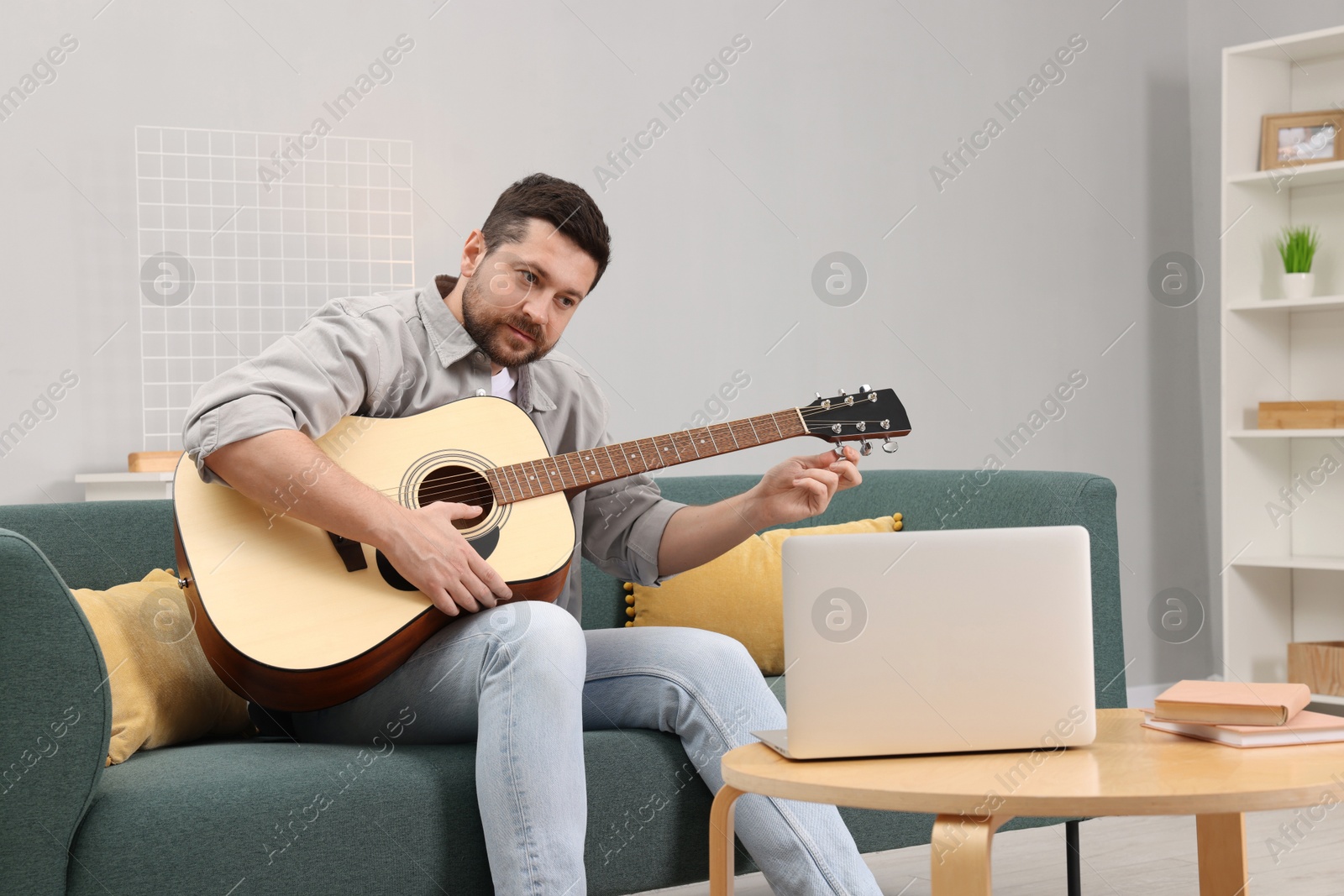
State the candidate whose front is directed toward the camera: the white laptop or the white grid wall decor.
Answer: the white grid wall decor

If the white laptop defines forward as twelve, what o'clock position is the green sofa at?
The green sofa is roughly at 11 o'clock from the white laptop.

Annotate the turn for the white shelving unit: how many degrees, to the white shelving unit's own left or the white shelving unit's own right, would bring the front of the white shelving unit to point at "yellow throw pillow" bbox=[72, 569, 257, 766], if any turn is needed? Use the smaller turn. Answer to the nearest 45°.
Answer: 0° — it already faces it

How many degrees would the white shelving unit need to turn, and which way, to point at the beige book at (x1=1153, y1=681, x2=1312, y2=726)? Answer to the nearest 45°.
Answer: approximately 45° to its left

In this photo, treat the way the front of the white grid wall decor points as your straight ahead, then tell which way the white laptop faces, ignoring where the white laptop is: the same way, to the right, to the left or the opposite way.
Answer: the opposite way

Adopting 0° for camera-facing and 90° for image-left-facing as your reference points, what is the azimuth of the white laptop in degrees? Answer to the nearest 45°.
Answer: approximately 135°

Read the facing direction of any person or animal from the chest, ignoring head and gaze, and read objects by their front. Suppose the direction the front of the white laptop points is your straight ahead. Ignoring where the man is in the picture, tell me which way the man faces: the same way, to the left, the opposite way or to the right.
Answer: the opposite way

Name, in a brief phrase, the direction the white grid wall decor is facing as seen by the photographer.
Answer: facing the viewer

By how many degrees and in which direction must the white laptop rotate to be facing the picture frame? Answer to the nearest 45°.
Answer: approximately 45° to its right

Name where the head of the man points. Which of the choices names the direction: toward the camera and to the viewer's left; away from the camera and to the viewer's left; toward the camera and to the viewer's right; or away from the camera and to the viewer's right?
toward the camera and to the viewer's right

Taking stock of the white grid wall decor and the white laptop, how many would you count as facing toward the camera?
1

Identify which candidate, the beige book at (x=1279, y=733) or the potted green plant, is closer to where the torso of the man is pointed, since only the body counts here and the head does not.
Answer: the beige book

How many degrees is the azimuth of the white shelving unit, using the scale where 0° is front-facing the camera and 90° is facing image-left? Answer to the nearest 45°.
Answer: approximately 45°

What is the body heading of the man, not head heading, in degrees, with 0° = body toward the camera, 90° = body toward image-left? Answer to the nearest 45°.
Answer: approximately 315°

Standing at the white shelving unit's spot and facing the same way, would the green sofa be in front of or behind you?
in front
